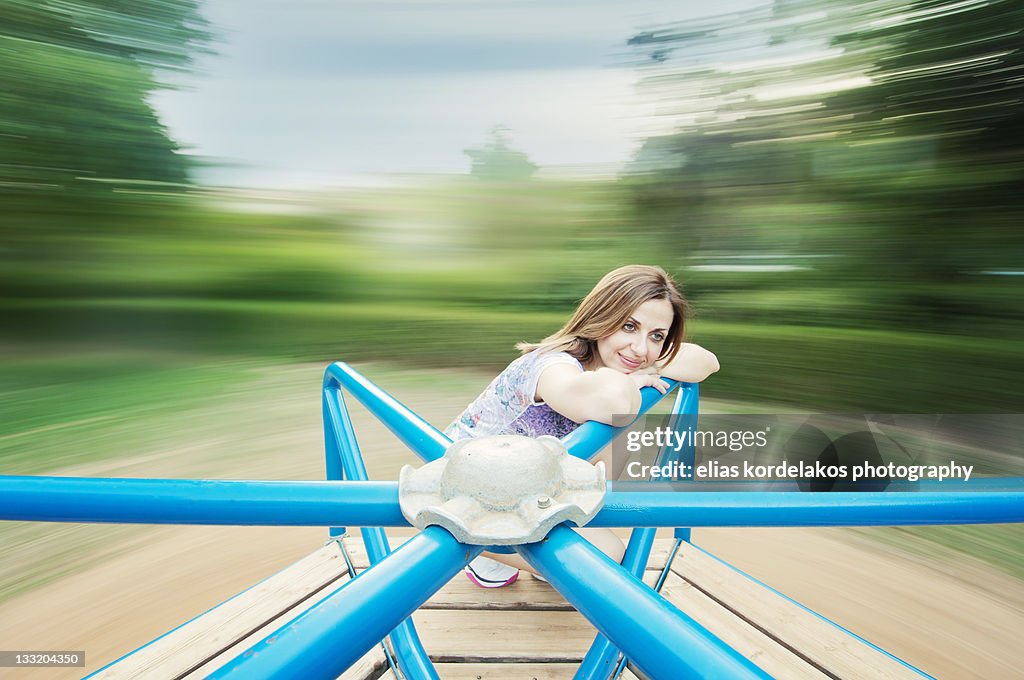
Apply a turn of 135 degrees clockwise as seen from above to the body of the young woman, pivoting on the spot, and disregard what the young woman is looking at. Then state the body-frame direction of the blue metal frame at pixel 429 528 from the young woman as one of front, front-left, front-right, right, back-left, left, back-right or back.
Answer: left

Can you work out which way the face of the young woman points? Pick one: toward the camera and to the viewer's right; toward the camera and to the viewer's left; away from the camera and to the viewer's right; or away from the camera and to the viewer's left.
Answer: toward the camera and to the viewer's right

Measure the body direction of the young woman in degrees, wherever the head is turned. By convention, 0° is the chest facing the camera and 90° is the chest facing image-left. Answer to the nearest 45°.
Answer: approximately 315°

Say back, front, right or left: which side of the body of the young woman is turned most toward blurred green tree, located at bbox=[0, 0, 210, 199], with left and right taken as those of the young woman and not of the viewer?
back

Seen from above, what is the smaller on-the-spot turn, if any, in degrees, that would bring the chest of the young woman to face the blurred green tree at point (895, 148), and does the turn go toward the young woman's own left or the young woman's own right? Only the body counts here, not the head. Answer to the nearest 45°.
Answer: approximately 90° to the young woman's own left
